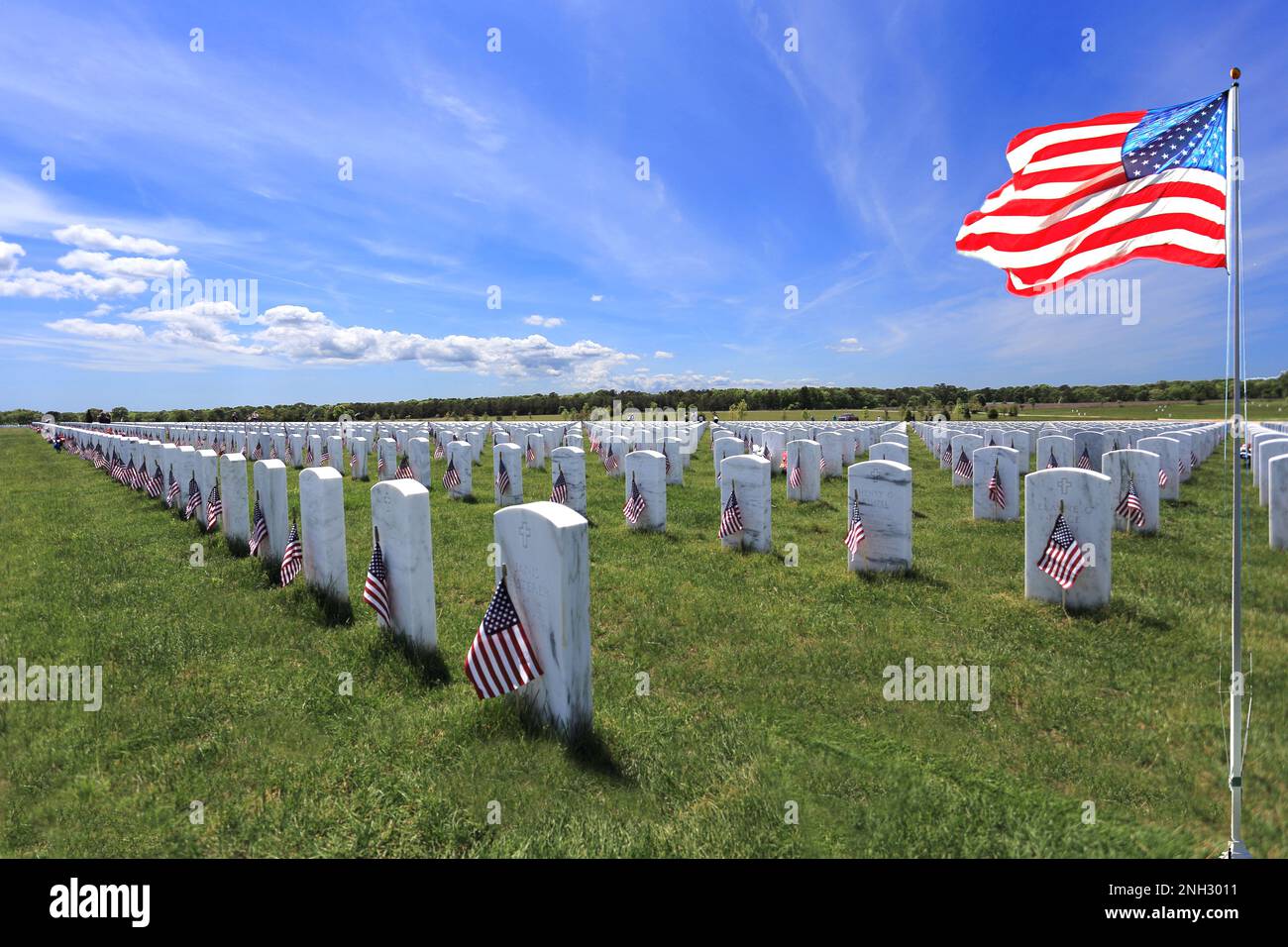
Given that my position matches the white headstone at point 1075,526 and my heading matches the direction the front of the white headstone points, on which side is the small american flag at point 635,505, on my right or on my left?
on my right

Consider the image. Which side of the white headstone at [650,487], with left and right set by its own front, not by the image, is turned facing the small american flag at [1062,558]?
left

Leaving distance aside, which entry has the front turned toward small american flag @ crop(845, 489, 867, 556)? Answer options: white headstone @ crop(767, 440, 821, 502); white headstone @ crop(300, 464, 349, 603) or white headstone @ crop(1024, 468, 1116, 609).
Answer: white headstone @ crop(767, 440, 821, 502)

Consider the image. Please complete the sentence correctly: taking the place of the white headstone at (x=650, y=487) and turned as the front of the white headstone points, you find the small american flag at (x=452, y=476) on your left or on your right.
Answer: on your right

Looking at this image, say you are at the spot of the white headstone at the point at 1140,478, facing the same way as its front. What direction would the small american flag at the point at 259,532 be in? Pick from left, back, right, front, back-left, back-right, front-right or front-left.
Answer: front-right

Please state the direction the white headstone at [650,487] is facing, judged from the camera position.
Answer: facing the viewer and to the left of the viewer
